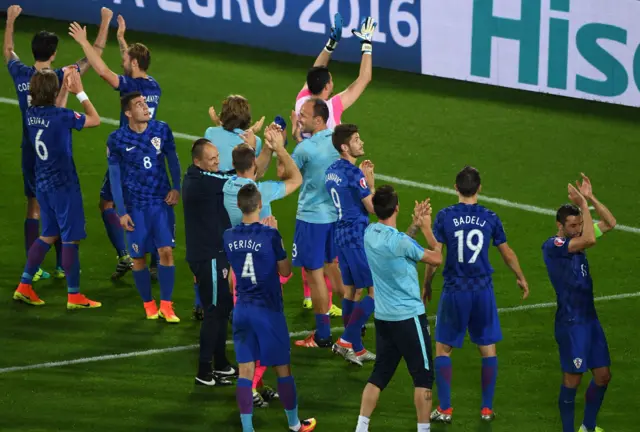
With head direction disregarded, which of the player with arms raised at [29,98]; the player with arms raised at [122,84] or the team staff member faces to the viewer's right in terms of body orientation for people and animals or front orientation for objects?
the team staff member

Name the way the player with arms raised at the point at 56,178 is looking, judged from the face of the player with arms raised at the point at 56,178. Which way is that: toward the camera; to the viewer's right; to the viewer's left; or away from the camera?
away from the camera

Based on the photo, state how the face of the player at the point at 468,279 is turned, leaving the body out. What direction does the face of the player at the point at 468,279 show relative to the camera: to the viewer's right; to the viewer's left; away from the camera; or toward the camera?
away from the camera

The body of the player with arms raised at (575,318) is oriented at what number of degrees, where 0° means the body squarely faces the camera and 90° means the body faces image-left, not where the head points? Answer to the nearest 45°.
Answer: approximately 315°

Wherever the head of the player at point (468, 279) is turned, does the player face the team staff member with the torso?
no

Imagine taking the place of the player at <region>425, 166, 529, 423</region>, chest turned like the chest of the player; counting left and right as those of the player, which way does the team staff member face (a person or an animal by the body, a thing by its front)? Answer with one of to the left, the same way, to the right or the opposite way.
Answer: to the right

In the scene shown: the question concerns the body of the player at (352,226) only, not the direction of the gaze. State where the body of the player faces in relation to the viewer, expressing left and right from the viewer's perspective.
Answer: facing away from the viewer and to the right of the viewer

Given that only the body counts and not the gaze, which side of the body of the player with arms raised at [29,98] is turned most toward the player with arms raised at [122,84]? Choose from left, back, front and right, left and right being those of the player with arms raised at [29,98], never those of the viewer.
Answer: right

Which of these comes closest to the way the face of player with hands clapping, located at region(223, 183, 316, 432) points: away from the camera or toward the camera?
away from the camera

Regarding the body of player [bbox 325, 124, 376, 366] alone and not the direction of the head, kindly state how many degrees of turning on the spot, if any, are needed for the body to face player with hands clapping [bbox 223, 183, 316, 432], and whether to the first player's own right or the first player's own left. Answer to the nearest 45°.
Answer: approximately 180°

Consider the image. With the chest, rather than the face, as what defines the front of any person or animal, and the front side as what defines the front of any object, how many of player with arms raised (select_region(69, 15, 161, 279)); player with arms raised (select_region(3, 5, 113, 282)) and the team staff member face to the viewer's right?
1

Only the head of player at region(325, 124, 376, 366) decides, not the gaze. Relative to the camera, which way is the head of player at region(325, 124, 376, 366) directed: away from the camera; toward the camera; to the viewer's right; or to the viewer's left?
to the viewer's right

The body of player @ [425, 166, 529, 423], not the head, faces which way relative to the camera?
away from the camera

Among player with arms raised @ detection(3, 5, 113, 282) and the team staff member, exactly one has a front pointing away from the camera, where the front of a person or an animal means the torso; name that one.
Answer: the player with arms raised
